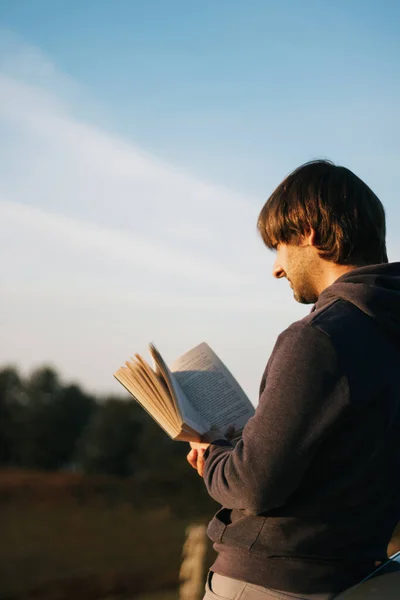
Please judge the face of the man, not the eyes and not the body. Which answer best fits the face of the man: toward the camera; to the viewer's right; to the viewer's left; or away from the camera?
to the viewer's left

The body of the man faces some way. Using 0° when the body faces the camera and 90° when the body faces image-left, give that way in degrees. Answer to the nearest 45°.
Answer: approximately 135°

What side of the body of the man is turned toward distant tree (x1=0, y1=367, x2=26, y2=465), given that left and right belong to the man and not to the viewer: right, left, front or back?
front

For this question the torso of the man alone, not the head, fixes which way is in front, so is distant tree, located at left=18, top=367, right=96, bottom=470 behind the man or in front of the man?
in front

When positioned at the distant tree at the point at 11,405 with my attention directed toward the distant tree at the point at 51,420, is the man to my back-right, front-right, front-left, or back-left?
front-right

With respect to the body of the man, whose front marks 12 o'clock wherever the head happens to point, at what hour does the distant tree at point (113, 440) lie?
The distant tree is roughly at 1 o'clock from the man.
